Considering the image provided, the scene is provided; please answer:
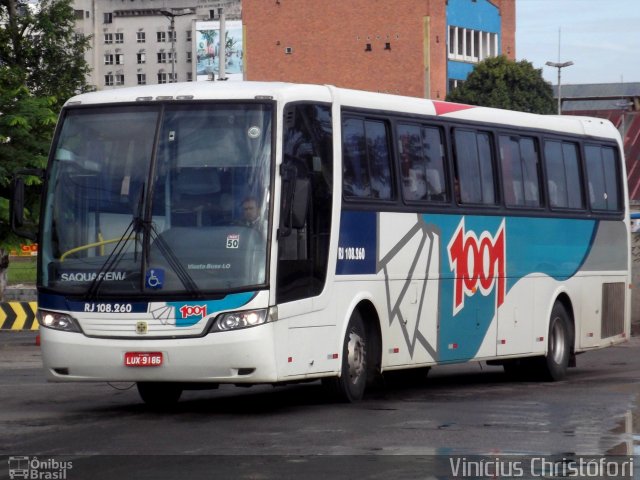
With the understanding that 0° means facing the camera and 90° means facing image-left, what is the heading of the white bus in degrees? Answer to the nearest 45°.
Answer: approximately 45°

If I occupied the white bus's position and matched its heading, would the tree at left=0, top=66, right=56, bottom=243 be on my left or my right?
on my right

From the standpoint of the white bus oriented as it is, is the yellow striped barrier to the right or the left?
on its right
